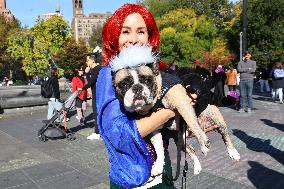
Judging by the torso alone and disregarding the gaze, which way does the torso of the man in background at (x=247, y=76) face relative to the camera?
toward the camera

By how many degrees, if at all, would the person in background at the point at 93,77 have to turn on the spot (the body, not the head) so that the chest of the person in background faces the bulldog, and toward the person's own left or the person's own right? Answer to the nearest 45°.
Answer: approximately 90° to the person's own left

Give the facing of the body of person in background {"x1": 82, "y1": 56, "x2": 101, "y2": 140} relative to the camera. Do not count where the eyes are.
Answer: to the viewer's left

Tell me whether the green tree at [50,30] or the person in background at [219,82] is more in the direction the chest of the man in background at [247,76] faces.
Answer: the person in background

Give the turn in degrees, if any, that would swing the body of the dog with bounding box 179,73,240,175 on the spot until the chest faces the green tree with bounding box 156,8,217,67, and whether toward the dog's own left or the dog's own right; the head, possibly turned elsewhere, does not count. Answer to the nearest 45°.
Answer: approximately 90° to the dog's own right

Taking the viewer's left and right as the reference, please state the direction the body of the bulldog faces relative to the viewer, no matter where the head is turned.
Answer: facing the viewer and to the left of the viewer

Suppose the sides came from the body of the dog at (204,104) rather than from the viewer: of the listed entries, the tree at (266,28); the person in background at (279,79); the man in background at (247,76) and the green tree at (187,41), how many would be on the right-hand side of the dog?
4

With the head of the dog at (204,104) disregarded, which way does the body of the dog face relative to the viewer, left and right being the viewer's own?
facing to the left of the viewer

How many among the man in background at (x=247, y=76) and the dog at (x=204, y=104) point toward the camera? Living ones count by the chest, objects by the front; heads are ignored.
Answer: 1
